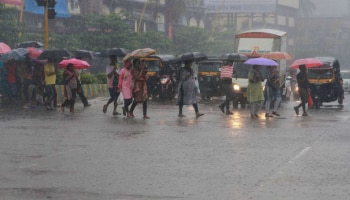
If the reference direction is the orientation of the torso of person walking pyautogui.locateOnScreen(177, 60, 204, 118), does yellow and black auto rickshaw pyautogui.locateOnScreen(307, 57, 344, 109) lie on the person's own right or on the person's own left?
on the person's own left

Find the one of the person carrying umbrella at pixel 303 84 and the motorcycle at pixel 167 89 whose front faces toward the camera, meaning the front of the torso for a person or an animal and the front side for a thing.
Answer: the motorcycle

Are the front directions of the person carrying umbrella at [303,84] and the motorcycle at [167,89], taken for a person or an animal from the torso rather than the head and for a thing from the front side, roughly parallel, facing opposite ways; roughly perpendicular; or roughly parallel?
roughly perpendicular

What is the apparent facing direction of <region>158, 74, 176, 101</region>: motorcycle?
toward the camera

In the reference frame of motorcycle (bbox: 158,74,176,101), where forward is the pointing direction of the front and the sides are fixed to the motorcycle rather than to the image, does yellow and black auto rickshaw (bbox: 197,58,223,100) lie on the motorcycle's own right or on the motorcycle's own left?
on the motorcycle's own left
